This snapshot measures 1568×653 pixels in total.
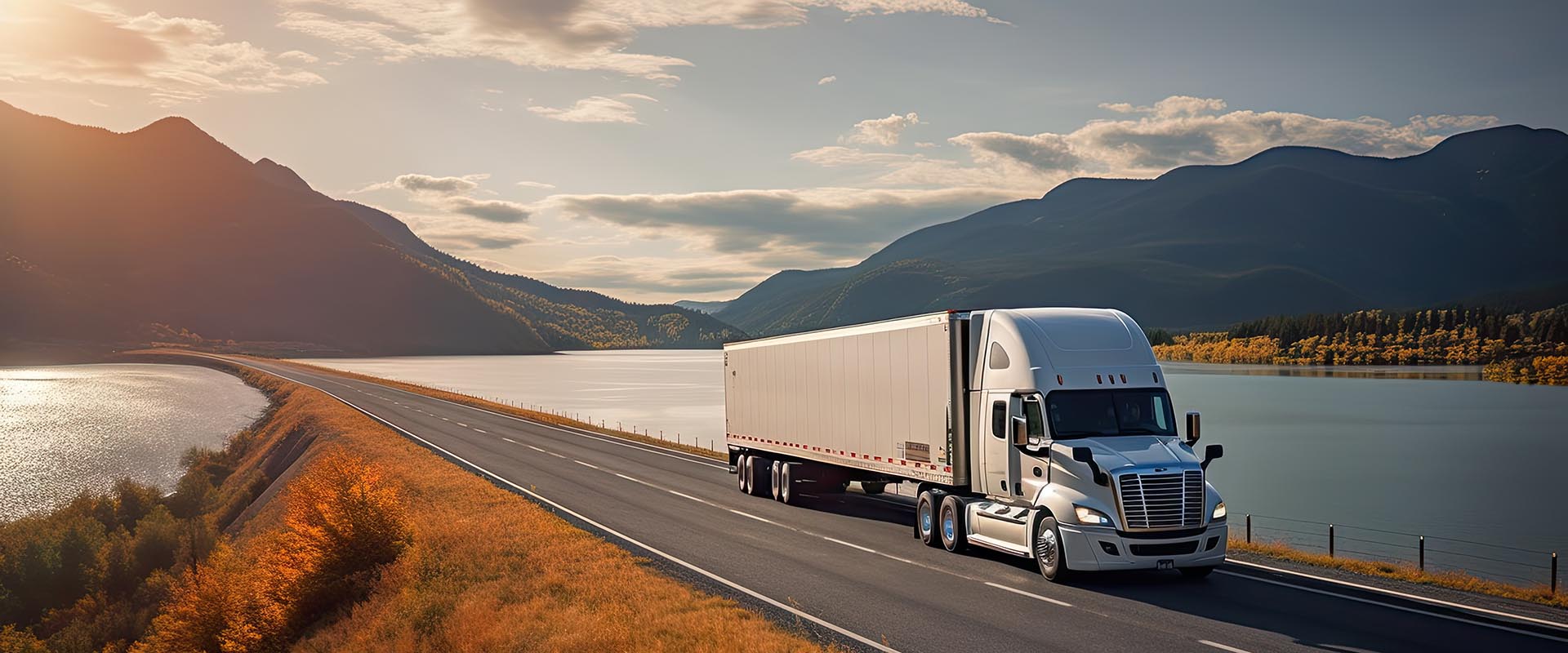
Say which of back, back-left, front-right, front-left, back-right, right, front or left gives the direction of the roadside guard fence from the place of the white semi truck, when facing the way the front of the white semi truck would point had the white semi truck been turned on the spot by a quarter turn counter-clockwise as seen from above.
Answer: front

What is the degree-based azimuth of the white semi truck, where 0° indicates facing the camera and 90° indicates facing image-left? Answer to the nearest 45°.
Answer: approximately 315°
